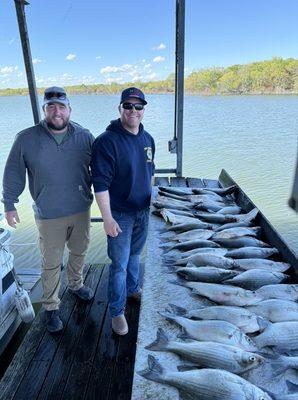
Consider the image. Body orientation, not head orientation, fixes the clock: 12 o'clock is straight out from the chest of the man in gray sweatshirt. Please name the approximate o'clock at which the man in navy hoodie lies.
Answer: The man in navy hoodie is roughly at 10 o'clock from the man in gray sweatshirt.

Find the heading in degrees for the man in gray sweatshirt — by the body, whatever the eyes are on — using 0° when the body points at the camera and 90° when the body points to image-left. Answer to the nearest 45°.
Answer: approximately 0°

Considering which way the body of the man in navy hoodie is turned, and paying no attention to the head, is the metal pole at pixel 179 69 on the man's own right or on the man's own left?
on the man's own left

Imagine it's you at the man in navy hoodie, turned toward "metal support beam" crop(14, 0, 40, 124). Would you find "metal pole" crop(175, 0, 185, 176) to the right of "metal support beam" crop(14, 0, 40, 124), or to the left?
right

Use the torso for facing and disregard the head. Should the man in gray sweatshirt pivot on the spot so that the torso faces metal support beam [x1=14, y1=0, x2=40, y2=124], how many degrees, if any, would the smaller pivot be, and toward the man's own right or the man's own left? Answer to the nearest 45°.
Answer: approximately 180°

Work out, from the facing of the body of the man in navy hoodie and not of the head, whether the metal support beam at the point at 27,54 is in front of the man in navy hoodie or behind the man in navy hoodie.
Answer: behind

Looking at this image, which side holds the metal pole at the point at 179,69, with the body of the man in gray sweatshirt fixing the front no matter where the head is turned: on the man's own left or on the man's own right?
on the man's own left
